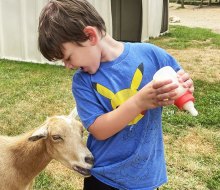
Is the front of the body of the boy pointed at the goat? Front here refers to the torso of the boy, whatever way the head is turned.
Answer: no

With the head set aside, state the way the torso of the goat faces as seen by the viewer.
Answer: to the viewer's right

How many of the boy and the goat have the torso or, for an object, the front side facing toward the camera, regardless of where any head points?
1

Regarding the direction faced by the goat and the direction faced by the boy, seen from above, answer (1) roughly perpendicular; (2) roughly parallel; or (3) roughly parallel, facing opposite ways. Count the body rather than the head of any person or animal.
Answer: roughly perpendicular

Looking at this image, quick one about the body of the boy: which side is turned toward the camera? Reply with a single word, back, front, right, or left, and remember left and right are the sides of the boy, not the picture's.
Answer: front

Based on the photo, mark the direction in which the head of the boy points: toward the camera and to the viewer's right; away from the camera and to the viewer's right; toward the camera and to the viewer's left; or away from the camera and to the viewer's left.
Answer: toward the camera and to the viewer's left
